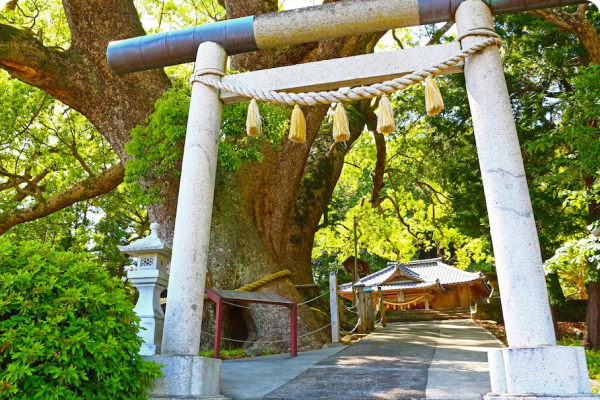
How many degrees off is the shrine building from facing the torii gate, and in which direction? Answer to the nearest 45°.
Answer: approximately 45° to its left

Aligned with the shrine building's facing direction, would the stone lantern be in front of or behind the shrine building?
in front

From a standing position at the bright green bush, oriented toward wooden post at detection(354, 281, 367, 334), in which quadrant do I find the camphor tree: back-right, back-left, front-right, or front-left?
front-left

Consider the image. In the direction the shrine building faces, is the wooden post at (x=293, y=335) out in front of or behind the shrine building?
in front

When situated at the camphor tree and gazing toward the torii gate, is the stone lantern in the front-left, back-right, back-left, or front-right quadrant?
front-right

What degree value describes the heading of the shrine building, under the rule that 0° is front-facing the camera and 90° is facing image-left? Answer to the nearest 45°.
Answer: approximately 45°
